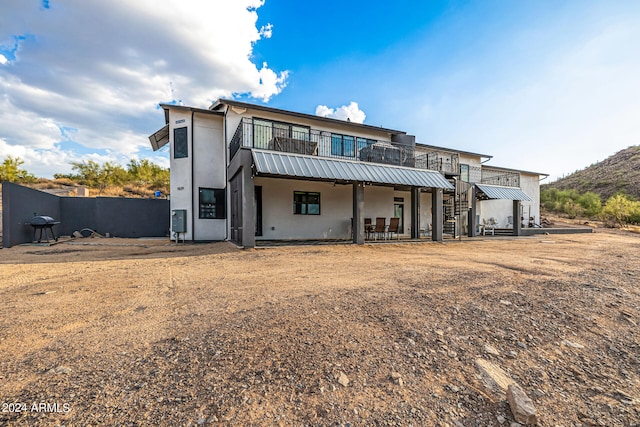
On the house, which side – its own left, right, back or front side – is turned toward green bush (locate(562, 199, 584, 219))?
left

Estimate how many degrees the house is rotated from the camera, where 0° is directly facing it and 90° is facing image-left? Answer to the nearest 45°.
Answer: approximately 315°

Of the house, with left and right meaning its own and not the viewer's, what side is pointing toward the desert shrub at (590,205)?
left
